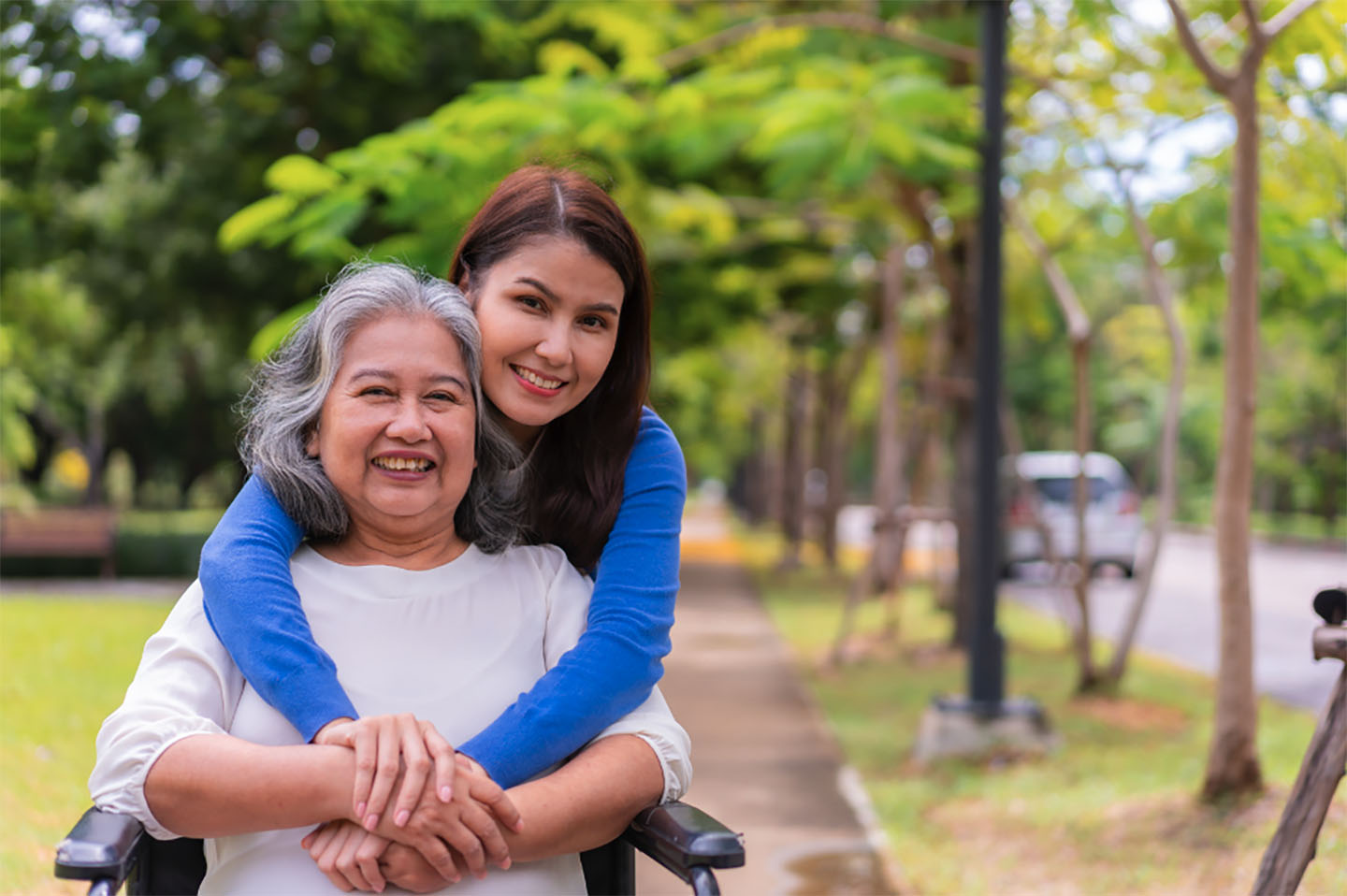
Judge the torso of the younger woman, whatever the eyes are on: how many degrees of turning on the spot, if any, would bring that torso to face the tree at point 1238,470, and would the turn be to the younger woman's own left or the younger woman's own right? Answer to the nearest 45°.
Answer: approximately 135° to the younger woman's own left

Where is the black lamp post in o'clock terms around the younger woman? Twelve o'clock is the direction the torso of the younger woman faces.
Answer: The black lamp post is roughly at 7 o'clock from the younger woman.

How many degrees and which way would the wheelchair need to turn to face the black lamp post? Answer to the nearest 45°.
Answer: approximately 135° to its left

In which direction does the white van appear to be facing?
away from the camera

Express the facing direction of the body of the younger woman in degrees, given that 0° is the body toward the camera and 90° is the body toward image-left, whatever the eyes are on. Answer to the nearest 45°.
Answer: approximately 0°

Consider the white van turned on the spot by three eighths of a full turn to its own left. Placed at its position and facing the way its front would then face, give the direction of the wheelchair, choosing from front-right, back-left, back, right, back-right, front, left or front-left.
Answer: front-left

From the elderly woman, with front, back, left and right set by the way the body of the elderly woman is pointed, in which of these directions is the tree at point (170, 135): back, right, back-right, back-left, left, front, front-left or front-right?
back

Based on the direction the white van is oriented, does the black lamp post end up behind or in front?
behind

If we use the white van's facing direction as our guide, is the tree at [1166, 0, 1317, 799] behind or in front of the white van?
behind
